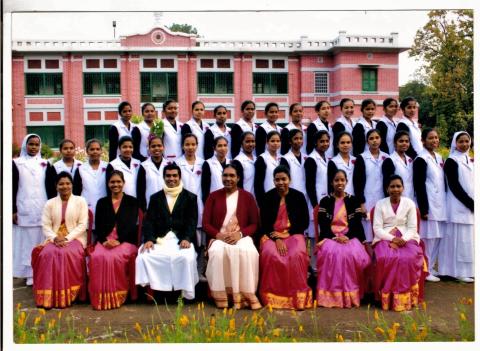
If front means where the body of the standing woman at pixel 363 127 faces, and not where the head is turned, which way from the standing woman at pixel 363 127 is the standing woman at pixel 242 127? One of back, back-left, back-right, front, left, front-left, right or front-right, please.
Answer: back-right

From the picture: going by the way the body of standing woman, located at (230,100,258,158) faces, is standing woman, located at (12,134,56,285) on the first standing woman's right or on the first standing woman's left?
on the first standing woman's right

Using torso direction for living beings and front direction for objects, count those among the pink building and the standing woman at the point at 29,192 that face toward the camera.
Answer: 2

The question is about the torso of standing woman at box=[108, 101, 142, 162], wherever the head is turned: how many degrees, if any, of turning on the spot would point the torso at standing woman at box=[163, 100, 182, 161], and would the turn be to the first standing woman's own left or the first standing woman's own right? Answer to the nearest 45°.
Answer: approximately 90° to the first standing woman's own left

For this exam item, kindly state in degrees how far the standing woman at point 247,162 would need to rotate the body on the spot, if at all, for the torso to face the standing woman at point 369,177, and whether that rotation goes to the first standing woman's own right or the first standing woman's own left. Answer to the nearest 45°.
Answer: approximately 45° to the first standing woman's own left

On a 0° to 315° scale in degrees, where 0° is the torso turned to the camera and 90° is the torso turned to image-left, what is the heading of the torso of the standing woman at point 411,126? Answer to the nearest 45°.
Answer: approximately 315°

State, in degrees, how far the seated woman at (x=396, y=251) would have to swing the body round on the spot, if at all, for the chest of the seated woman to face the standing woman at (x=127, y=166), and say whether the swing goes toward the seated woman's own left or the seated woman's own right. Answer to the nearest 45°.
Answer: approximately 90° to the seated woman's own right
